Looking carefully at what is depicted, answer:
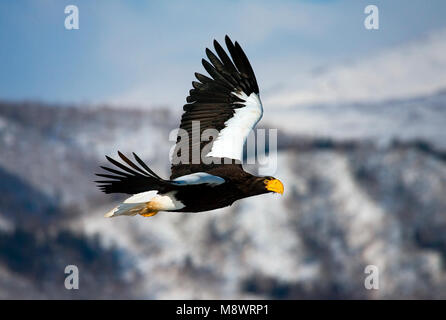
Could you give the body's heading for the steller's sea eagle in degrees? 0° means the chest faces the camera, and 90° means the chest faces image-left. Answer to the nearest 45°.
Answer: approximately 270°
